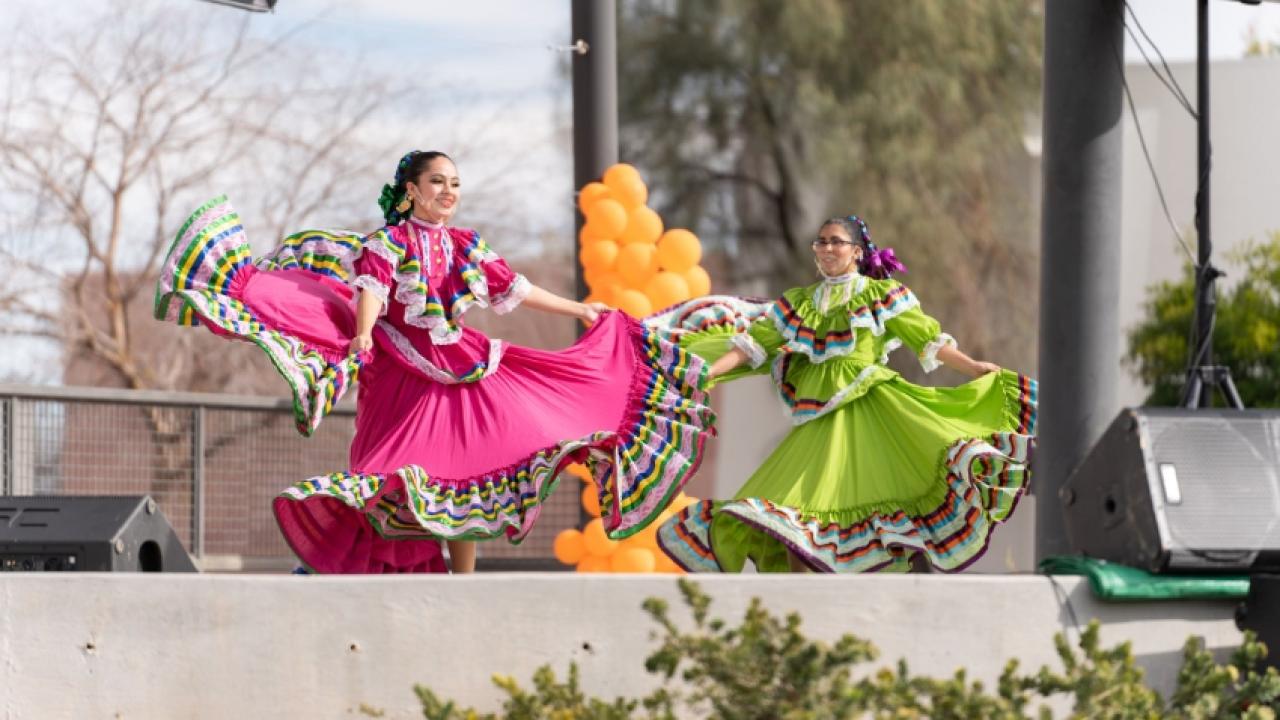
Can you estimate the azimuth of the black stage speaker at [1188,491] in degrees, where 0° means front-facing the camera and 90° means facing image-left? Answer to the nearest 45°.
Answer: approximately 315°

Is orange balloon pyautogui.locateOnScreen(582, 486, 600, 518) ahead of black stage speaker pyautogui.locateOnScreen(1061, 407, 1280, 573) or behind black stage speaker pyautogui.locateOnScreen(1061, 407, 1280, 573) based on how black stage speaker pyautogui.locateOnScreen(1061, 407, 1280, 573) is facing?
behind

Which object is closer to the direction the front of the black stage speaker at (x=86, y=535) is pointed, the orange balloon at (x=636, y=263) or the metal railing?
the orange balloon

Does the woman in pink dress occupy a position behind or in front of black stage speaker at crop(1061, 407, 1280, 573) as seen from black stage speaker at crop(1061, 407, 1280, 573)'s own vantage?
behind

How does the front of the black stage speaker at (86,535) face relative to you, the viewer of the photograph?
facing away from the viewer and to the right of the viewer

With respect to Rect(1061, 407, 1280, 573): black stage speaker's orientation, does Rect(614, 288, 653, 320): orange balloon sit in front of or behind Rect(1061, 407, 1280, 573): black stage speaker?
behind

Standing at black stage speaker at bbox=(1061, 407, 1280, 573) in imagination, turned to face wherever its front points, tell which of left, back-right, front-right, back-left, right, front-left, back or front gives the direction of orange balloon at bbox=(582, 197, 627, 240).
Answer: back

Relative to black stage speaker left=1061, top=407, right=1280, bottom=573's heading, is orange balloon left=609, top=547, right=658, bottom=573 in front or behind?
behind
